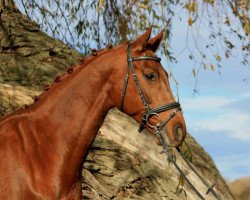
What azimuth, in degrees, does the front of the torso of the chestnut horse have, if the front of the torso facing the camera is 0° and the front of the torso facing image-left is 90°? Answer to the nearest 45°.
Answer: approximately 270°
